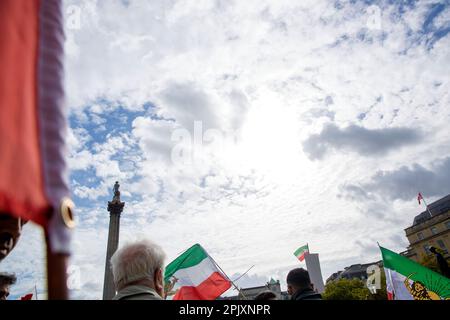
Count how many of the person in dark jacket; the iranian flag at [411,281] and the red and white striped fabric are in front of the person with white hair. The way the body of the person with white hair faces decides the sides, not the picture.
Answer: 2

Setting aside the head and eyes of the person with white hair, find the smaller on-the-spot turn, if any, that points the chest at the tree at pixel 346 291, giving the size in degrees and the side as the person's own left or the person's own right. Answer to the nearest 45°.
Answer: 0° — they already face it

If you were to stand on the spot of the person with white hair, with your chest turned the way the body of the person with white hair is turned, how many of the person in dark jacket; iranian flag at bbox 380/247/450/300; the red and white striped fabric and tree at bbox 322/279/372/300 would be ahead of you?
3

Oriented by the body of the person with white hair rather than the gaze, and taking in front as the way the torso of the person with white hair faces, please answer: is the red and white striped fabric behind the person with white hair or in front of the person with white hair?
behind

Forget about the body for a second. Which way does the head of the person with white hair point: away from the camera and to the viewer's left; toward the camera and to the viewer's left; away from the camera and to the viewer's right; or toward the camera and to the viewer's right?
away from the camera and to the viewer's right

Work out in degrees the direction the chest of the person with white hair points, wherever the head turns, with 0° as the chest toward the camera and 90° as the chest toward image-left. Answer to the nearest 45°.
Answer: approximately 225°
